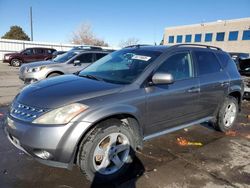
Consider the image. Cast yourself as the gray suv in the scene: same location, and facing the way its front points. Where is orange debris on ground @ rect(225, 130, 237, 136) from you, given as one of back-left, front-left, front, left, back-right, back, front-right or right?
back

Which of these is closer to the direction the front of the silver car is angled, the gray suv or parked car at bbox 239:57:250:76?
the gray suv

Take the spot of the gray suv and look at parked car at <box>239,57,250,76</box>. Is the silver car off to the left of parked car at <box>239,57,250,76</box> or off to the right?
left

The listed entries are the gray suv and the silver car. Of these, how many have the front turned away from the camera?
0

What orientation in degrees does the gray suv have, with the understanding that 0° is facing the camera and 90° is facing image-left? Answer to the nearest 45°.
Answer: approximately 45°

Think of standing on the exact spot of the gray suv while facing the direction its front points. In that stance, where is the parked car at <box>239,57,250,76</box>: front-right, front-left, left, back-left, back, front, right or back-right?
back

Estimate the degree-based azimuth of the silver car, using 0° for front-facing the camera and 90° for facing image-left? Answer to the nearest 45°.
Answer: approximately 45°

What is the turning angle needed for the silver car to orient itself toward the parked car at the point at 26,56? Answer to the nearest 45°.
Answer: approximately 135° to its right

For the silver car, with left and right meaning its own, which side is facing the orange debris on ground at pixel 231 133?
left

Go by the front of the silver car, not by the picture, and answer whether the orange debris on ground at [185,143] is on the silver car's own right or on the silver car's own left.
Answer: on the silver car's own left
